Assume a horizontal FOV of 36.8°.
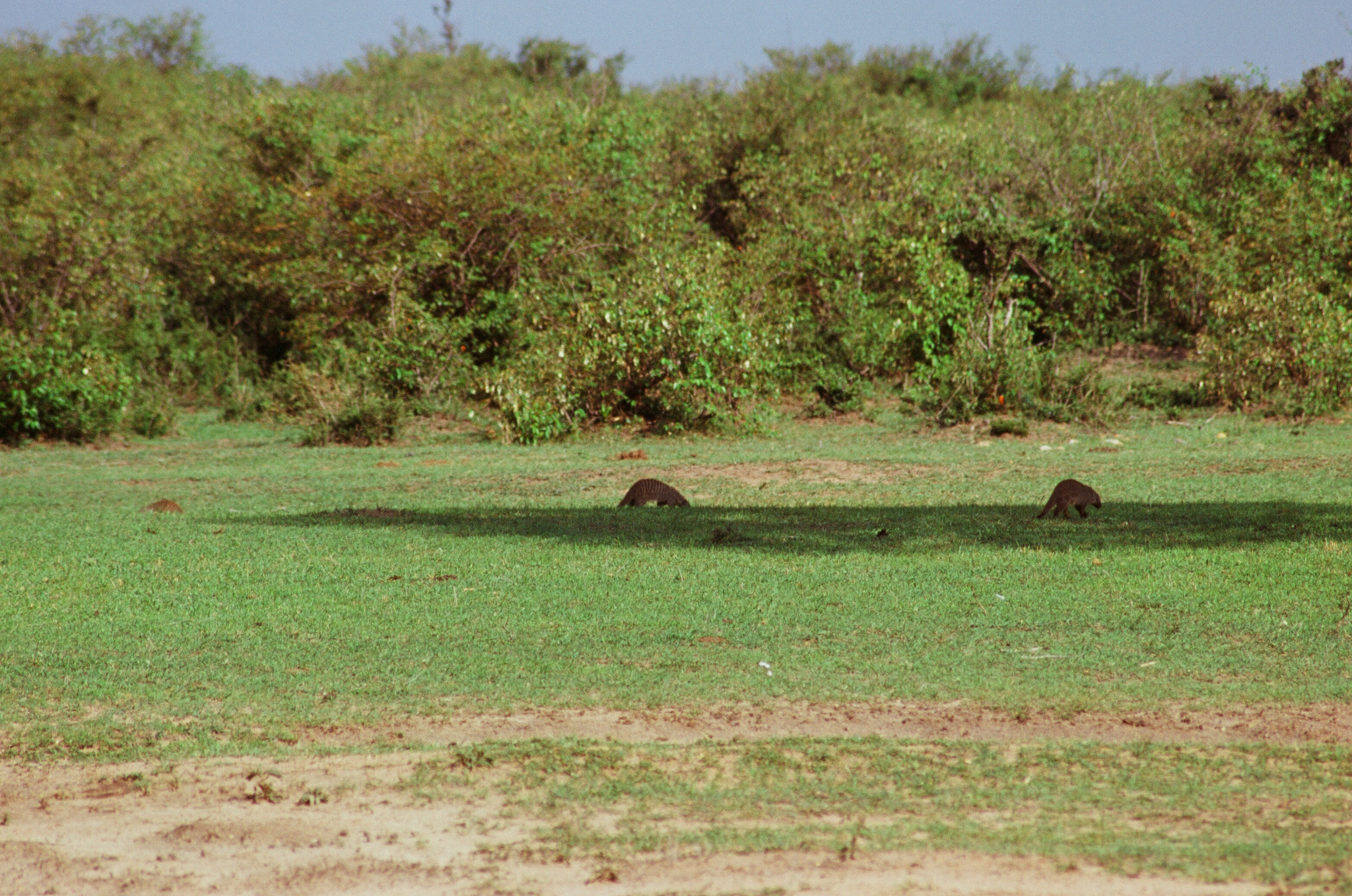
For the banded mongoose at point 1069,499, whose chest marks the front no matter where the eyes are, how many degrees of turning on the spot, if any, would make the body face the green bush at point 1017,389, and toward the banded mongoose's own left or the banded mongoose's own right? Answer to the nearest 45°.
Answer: approximately 90° to the banded mongoose's own left

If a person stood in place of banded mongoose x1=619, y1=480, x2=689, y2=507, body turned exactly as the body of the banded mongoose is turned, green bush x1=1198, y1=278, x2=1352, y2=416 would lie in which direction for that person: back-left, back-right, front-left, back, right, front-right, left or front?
front-left

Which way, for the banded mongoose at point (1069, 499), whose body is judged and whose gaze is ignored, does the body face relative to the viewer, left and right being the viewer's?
facing to the right of the viewer

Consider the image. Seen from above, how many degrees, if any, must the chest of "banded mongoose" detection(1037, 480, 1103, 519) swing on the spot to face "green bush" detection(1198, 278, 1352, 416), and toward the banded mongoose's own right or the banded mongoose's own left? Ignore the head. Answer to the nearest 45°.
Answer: approximately 90° to the banded mongoose's own left

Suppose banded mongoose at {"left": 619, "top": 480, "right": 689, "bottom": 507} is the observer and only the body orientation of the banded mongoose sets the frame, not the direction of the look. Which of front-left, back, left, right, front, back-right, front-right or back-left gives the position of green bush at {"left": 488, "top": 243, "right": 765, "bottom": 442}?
left

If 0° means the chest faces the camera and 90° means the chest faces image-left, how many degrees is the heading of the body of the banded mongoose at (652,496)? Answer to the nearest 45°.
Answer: approximately 270°

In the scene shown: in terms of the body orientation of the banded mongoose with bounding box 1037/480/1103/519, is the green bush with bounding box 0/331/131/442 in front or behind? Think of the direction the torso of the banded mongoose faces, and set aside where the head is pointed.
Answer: behind

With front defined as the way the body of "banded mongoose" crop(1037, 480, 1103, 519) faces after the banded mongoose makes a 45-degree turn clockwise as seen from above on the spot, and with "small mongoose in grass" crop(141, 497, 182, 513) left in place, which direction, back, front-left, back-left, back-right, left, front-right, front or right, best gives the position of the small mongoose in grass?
back-right

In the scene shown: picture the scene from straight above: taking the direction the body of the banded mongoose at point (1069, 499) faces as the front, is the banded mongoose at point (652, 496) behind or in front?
behind
